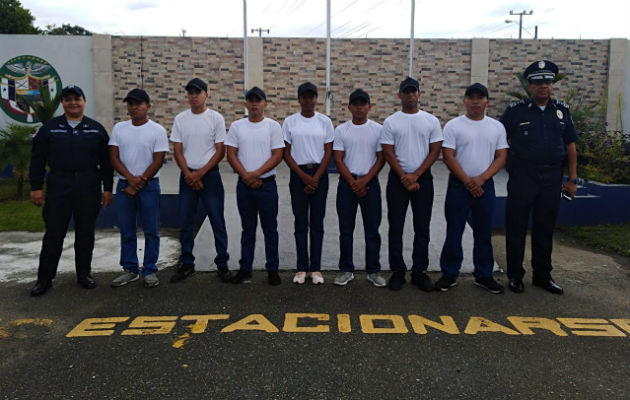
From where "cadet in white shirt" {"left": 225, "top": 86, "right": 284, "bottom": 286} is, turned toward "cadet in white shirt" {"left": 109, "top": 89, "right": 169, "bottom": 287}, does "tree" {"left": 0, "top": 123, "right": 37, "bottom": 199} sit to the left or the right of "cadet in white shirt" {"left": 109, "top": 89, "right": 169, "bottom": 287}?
right

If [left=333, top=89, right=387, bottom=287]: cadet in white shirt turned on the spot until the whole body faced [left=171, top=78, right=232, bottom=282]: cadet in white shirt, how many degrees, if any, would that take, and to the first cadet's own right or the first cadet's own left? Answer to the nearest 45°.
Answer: approximately 90° to the first cadet's own right

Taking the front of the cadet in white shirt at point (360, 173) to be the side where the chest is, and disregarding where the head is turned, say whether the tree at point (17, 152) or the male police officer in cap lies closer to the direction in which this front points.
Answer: the male police officer in cap

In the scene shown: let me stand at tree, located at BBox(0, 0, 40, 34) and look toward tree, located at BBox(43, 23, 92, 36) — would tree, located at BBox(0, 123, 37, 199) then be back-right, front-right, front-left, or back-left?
back-right

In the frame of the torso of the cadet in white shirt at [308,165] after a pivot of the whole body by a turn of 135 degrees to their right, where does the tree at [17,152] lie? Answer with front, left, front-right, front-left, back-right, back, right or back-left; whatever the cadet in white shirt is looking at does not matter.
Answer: front
